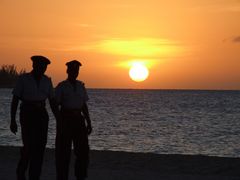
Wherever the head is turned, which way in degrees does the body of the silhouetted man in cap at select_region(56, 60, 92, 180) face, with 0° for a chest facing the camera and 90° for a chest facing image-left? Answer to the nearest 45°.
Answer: approximately 0°

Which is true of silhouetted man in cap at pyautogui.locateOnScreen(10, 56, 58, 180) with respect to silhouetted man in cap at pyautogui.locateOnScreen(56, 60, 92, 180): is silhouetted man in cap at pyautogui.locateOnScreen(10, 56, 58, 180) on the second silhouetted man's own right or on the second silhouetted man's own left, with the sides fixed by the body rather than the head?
on the second silhouetted man's own right
